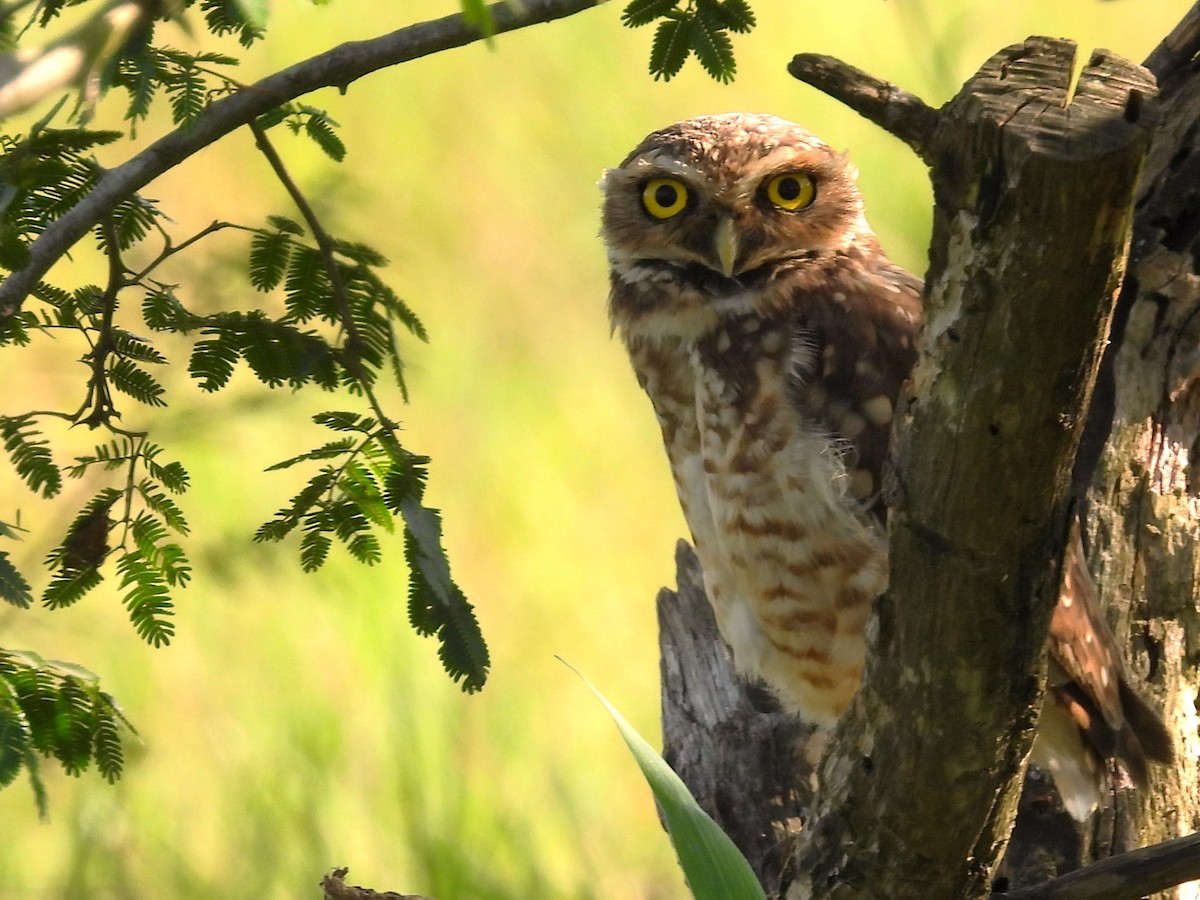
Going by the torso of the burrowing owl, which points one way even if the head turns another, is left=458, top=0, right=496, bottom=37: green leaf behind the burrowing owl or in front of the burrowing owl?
in front

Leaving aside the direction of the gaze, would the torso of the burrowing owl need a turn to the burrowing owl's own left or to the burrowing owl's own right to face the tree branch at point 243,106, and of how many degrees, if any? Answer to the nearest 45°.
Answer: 0° — it already faces it

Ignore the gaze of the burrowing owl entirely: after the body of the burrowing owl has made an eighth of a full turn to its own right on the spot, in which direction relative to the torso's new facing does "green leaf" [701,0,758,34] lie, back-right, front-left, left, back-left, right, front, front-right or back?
left

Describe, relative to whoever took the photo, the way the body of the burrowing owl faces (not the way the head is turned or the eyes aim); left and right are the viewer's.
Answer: facing the viewer and to the left of the viewer

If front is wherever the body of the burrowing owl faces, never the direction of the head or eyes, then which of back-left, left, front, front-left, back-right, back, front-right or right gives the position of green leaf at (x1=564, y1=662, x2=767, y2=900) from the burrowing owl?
front-left

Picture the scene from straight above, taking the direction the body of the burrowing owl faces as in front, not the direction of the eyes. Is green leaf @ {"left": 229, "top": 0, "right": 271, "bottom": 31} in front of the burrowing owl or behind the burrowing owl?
in front
